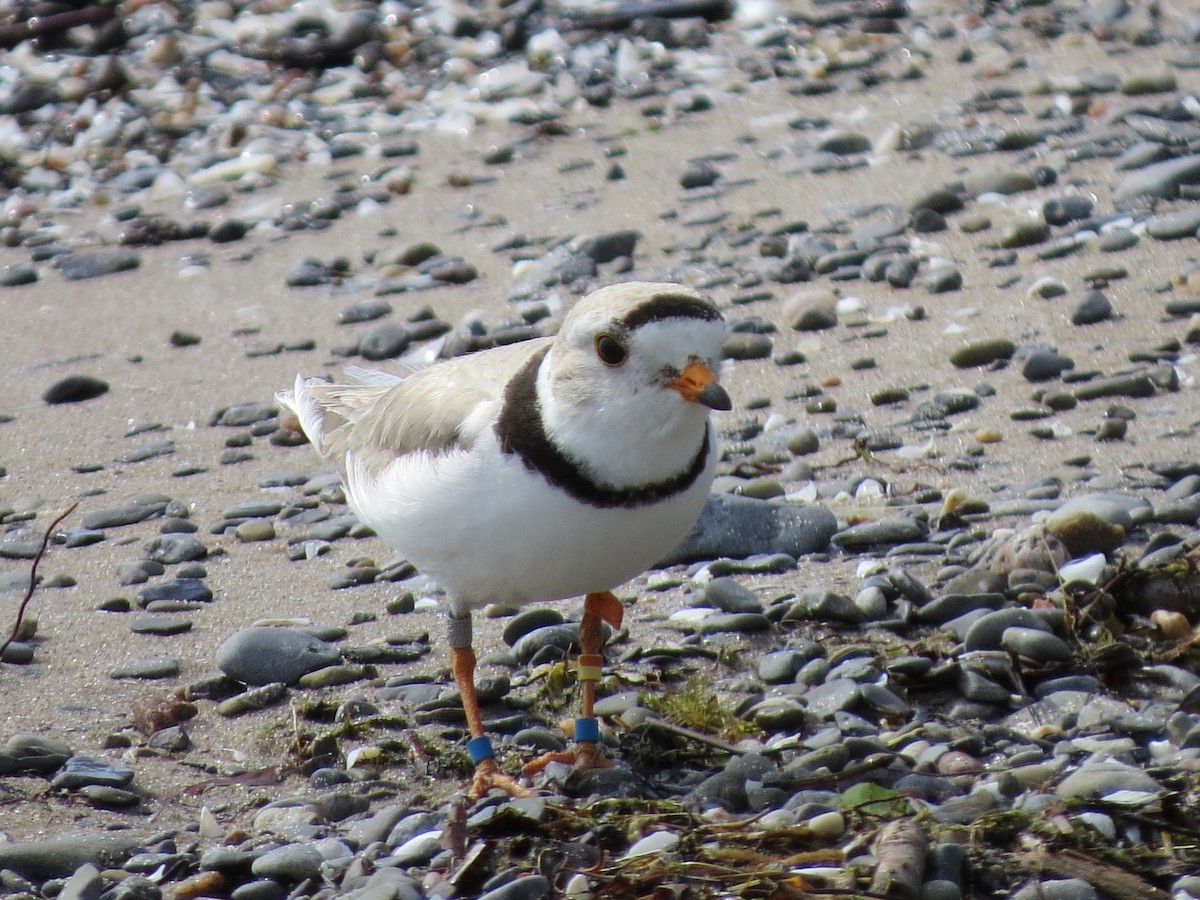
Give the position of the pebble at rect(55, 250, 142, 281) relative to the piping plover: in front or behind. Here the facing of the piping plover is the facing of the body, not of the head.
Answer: behind

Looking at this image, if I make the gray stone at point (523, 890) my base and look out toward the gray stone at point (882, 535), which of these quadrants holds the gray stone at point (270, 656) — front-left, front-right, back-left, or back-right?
front-left

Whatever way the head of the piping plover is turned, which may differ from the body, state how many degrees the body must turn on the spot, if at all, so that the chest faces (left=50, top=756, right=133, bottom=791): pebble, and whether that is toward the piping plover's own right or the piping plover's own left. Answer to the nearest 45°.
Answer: approximately 135° to the piping plover's own right

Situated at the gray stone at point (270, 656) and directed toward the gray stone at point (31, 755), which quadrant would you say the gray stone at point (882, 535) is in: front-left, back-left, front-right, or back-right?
back-left

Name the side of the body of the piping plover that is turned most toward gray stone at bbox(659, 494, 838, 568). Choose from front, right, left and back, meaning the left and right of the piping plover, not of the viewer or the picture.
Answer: left

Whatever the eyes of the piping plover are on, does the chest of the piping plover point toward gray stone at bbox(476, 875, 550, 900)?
no

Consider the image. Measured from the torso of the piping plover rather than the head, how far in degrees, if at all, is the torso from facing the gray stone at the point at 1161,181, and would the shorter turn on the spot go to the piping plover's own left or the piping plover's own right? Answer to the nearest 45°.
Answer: approximately 90° to the piping plover's own left

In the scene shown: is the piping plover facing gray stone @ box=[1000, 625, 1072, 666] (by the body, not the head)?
no

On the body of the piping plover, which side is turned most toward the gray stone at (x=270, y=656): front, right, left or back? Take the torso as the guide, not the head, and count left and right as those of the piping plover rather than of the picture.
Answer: back

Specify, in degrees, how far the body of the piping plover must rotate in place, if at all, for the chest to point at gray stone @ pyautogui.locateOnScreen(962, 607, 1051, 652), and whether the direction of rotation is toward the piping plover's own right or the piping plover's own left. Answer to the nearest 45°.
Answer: approximately 45° to the piping plover's own left

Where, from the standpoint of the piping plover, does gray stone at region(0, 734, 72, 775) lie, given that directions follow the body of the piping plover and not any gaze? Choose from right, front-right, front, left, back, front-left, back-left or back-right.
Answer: back-right

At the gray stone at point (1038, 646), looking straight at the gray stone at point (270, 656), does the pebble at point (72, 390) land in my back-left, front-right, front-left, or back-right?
front-right

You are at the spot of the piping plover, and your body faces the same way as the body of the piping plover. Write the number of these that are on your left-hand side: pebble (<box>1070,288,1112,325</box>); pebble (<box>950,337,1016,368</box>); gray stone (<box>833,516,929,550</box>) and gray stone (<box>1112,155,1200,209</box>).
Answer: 4

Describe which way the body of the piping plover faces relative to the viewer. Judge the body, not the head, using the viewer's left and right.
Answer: facing the viewer and to the right of the viewer

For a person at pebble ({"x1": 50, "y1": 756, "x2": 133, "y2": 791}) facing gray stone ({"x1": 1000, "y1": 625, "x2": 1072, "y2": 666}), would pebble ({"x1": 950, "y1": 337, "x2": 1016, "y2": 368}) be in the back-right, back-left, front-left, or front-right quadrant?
front-left

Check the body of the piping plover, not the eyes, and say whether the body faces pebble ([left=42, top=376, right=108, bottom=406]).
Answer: no

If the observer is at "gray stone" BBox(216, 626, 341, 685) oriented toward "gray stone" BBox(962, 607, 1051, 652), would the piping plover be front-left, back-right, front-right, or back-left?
front-right

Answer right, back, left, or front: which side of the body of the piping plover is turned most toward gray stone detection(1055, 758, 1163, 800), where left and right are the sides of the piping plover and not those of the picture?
front
